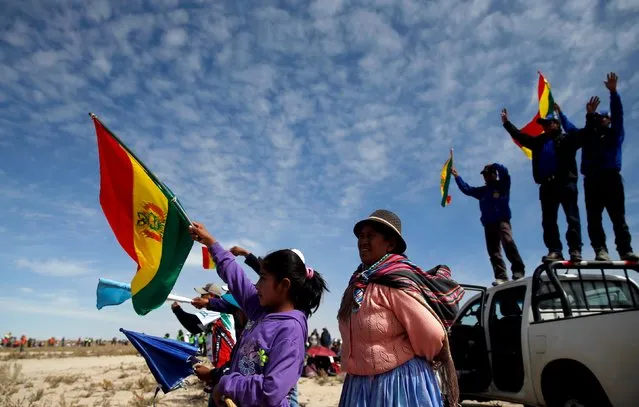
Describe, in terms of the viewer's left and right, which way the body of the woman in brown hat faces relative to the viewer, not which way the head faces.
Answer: facing the viewer and to the left of the viewer

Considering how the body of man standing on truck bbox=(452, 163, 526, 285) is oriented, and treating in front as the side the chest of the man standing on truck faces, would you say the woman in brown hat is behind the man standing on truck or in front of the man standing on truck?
in front

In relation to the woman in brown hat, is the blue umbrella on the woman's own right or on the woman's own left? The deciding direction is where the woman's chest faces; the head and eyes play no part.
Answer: on the woman's own right

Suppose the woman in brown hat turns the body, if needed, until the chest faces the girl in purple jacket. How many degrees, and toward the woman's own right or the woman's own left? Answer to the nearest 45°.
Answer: approximately 45° to the woman's own right

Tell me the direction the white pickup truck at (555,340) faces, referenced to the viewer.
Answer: facing away from the viewer and to the left of the viewer

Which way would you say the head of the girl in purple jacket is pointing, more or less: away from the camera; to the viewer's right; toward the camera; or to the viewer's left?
to the viewer's left

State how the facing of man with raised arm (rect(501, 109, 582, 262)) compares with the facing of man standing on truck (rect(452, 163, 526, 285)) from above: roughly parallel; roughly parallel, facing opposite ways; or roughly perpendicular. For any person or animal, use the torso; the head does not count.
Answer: roughly parallel

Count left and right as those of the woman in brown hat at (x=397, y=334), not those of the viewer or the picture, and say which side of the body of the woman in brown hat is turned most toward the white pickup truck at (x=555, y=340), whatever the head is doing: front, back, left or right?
back
